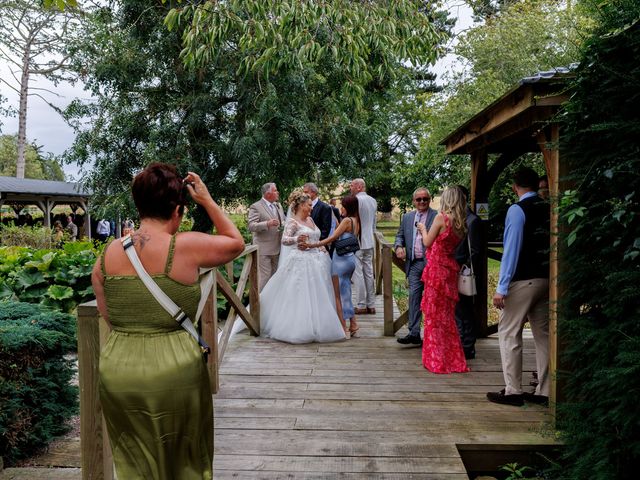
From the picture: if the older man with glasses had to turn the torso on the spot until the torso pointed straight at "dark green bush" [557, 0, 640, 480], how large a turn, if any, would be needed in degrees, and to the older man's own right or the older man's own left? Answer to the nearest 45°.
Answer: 0° — they already face it

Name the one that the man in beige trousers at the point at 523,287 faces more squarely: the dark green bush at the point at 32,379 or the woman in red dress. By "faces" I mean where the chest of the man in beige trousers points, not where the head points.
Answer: the woman in red dress

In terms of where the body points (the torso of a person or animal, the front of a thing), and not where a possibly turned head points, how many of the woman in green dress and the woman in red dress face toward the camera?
0

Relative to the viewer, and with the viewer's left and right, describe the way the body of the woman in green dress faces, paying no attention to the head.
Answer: facing away from the viewer and to the right of the viewer

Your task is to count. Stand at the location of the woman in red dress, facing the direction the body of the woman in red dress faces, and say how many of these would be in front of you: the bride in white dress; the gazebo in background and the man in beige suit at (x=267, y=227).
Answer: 3

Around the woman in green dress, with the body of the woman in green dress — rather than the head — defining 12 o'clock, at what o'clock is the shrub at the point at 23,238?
The shrub is roughly at 10 o'clock from the woman in green dress.

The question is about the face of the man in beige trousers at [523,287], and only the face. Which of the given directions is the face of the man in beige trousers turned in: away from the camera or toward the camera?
away from the camera

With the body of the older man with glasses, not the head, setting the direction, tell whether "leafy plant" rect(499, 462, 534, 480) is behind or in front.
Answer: in front

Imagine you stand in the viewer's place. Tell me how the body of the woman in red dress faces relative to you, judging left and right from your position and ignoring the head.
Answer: facing away from the viewer and to the left of the viewer

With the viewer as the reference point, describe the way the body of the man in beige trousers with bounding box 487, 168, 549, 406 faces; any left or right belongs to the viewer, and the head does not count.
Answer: facing away from the viewer and to the left of the viewer

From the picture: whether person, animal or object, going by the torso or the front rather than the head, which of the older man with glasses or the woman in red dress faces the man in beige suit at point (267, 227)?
the woman in red dress
